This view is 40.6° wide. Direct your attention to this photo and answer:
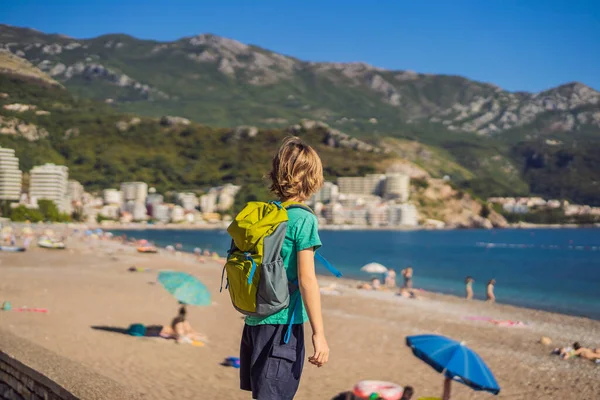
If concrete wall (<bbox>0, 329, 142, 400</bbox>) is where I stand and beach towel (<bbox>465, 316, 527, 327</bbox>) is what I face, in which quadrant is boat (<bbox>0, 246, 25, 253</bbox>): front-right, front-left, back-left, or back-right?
front-left

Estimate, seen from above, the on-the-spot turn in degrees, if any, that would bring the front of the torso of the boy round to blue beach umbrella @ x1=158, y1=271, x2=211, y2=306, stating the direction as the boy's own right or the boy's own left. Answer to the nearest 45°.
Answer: approximately 45° to the boy's own left

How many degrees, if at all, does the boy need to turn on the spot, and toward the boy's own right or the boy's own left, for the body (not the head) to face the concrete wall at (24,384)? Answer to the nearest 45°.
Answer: approximately 90° to the boy's own left

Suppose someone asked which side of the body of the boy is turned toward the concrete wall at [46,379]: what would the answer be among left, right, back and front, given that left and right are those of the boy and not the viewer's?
left

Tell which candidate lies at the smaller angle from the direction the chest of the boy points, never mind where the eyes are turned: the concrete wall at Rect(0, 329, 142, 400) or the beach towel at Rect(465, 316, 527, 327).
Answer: the beach towel

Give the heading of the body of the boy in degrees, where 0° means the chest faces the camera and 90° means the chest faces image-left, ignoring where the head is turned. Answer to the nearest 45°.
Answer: approximately 225°

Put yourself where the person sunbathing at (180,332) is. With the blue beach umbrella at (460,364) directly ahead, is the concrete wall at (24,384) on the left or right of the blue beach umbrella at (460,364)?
right

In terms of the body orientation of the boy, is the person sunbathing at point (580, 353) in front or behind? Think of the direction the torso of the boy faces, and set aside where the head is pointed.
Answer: in front

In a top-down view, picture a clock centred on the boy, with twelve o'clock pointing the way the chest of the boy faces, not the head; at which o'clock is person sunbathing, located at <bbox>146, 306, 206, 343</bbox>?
The person sunbathing is roughly at 10 o'clock from the boy.
